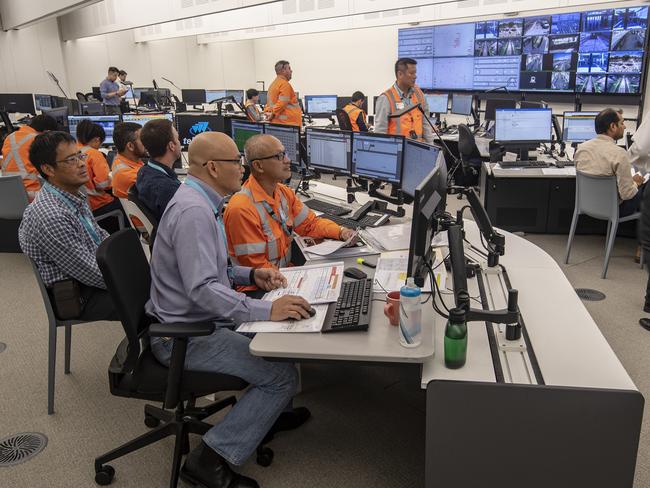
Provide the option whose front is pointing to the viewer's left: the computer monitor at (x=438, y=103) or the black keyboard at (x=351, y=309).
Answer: the black keyboard

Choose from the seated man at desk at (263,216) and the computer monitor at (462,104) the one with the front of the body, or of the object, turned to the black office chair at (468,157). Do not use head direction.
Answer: the computer monitor

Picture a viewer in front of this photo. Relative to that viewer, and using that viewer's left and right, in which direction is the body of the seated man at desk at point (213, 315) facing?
facing to the right of the viewer

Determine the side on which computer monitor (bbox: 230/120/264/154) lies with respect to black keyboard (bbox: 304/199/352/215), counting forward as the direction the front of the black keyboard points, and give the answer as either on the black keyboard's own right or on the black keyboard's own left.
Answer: on the black keyboard's own right

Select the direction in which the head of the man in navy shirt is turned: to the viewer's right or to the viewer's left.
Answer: to the viewer's right

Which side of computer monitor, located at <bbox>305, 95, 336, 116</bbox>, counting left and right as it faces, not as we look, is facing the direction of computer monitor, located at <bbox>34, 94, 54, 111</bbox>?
right

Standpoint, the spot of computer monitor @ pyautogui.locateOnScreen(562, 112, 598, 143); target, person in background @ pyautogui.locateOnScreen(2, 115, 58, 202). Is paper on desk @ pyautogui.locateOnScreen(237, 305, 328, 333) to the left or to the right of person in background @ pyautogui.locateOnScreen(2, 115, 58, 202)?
left

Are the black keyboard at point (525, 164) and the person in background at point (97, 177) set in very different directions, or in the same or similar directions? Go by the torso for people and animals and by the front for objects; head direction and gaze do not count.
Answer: very different directions

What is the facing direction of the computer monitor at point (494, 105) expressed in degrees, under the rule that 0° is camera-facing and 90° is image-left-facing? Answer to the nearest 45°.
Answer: approximately 0°

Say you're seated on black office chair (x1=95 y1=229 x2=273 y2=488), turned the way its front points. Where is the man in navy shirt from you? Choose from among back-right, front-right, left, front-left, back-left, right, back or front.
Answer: left

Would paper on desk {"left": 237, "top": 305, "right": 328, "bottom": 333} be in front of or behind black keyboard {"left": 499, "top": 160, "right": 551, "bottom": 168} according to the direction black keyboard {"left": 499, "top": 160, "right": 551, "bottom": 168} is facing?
in front

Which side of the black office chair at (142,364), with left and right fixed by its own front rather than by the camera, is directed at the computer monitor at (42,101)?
left
